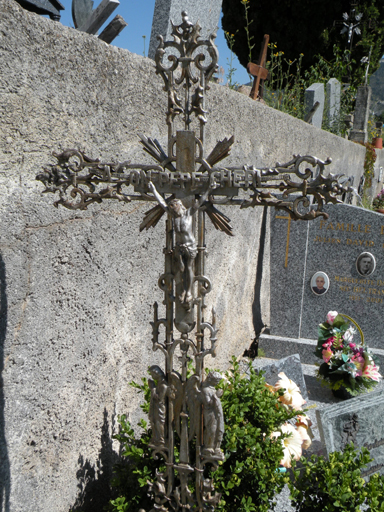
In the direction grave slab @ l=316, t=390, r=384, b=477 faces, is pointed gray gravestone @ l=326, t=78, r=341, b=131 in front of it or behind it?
behind

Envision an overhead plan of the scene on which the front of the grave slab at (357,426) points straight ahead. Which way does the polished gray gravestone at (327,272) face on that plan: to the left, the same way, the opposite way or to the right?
the same way

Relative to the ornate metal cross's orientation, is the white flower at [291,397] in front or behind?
behind

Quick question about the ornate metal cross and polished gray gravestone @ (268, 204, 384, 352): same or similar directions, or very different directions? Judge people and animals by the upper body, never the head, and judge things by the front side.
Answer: same or similar directions

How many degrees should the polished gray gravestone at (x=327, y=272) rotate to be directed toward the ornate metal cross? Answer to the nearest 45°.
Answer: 0° — it already faces it

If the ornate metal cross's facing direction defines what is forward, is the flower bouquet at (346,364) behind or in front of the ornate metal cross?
behind

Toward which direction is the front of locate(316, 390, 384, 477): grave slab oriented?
toward the camera

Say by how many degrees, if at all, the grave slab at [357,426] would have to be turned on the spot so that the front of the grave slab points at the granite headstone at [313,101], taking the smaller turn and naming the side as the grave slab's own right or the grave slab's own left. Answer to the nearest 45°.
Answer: approximately 180°

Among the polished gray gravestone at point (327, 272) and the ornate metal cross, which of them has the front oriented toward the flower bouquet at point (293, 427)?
the polished gray gravestone

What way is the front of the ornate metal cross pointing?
toward the camera

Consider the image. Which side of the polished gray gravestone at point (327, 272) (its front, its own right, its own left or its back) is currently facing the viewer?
front

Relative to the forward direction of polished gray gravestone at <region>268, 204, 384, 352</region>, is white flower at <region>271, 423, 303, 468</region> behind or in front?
in front

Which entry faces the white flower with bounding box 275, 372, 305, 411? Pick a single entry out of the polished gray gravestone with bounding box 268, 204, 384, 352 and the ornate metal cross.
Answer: the polished gray gravestone

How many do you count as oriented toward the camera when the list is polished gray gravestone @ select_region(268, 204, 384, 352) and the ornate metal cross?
2
